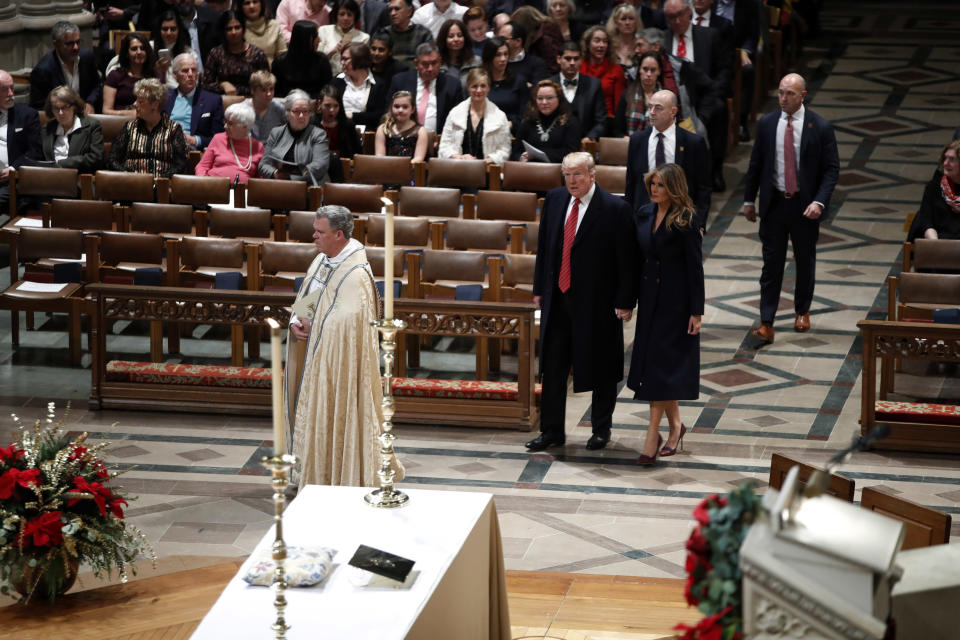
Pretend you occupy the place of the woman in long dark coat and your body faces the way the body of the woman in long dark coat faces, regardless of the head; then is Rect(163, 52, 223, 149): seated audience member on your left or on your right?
on your right

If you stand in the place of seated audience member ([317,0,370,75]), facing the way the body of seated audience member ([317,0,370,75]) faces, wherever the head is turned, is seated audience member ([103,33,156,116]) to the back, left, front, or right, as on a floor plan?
right

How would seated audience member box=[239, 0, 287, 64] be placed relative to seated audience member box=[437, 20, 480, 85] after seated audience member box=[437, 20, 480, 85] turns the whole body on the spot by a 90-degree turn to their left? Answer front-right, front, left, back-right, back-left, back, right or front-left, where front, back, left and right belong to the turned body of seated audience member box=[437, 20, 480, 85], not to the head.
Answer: back-left

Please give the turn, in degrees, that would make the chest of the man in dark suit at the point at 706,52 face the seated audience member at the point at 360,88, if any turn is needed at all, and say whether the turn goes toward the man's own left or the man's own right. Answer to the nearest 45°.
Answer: approximately 45° to the man's own right

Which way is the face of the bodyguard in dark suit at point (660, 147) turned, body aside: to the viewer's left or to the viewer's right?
to the viewer's left

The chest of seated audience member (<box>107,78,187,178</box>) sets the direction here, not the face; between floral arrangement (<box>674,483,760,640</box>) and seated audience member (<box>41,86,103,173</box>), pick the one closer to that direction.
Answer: the floral arrangement

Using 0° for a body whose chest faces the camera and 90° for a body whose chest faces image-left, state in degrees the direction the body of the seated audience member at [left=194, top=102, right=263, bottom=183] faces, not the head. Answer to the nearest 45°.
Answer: approximately 315°

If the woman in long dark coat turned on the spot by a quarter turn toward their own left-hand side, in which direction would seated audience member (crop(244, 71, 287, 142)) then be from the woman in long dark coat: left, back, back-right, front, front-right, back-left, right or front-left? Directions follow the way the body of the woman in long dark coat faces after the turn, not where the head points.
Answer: back

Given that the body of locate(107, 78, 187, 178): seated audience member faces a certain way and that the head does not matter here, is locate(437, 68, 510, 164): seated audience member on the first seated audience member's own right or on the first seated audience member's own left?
on the first seated audience member's own left

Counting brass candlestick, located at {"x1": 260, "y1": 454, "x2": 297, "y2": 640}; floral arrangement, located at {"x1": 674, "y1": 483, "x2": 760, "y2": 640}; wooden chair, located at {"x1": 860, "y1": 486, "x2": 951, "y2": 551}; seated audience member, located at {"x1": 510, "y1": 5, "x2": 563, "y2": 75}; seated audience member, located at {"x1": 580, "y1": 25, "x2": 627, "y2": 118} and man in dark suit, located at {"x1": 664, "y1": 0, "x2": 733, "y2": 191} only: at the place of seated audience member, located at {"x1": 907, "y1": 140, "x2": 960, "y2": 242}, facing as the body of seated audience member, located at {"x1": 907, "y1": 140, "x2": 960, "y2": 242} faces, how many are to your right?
3

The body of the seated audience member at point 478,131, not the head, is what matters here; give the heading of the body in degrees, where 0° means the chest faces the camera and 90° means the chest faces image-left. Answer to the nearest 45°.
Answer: approximately 0°
